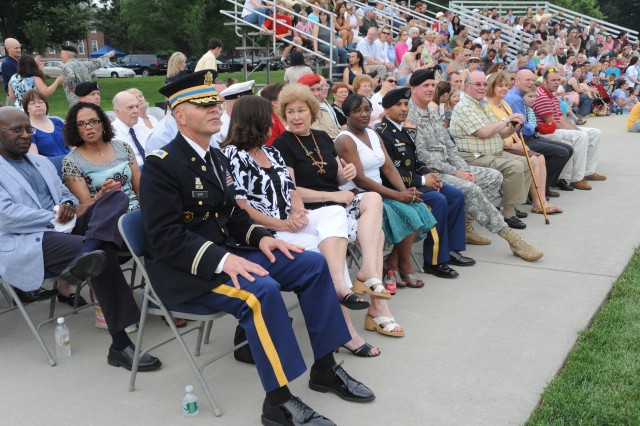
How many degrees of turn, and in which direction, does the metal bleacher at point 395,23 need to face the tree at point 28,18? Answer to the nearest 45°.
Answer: approximately 135° to its right

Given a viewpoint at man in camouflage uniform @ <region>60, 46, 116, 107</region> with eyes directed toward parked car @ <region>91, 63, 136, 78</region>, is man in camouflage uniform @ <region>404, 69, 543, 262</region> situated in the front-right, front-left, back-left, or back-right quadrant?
back-right

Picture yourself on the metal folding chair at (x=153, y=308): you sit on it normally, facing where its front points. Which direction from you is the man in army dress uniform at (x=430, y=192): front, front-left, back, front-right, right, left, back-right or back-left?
left

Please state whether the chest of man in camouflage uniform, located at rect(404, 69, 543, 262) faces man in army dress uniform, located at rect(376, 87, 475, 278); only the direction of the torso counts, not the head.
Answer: no

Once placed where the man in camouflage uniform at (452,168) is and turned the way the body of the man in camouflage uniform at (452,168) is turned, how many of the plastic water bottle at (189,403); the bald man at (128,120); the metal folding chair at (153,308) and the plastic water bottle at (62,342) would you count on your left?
0

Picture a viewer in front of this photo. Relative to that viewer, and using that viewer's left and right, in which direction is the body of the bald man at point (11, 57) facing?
facing to the right of the viewer

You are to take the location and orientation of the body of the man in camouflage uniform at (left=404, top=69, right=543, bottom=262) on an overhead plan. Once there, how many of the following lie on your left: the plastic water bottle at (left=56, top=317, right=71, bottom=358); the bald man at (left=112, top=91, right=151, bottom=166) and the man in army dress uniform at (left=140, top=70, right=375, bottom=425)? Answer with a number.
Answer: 0

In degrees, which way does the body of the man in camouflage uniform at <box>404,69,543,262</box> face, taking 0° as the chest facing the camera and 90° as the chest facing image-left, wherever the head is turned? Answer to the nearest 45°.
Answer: approximately 315°

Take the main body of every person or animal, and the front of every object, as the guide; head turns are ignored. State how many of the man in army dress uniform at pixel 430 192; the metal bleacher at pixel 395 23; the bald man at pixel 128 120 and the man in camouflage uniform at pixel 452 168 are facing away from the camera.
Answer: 0

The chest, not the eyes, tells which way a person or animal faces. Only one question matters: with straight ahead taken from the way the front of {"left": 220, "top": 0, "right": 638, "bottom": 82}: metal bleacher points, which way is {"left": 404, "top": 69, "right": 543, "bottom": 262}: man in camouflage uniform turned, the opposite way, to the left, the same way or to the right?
the same way

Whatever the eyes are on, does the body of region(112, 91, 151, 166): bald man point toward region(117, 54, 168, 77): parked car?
no

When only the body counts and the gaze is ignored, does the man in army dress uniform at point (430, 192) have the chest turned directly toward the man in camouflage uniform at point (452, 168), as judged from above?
no

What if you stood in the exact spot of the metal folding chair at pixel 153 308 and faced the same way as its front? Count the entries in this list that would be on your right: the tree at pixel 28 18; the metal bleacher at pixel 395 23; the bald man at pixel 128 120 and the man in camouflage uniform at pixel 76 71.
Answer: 0

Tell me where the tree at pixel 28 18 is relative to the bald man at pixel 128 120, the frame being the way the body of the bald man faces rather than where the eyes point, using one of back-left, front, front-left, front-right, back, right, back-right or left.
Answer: back-left

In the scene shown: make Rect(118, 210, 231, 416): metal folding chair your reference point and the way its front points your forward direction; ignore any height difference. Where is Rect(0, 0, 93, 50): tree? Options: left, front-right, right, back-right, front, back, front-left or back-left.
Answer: back-left

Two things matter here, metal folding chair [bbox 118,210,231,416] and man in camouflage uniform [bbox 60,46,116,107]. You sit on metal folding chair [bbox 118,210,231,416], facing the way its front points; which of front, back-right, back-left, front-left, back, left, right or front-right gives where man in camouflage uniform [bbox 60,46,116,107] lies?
back-left

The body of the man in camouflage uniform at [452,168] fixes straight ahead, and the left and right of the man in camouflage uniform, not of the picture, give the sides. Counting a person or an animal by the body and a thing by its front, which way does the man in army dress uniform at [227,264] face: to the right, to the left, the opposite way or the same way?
the same way

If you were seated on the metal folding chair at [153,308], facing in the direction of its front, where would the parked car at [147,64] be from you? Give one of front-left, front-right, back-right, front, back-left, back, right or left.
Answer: back-left
